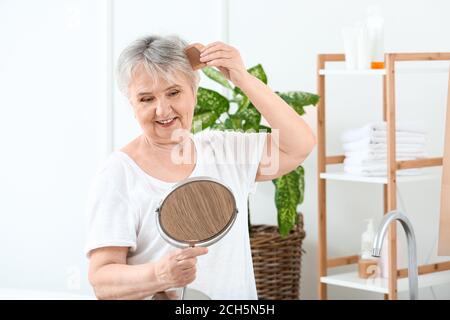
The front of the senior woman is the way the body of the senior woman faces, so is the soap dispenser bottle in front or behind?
behind

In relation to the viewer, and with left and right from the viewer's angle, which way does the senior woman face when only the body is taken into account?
facing the viewer

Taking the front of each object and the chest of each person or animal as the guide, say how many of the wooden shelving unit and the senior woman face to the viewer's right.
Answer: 0

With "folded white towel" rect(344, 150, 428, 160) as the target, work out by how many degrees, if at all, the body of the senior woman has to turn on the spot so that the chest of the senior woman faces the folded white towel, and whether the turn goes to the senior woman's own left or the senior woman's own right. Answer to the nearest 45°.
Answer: approximately 135° to the senior woman's own left

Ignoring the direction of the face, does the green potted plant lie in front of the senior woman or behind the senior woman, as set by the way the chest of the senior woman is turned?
behind

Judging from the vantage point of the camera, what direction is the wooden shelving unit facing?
facing the viewer and to the left of the viewer

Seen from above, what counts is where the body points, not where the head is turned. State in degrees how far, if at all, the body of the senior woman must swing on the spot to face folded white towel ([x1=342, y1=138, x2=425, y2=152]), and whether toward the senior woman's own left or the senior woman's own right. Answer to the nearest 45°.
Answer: approximately 135° to the senior woman's own left
